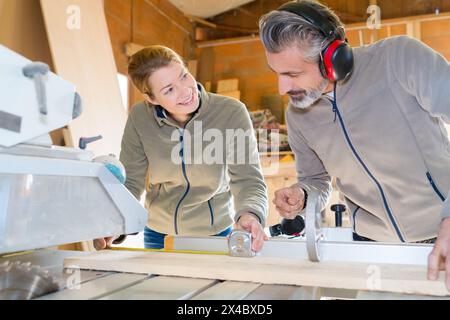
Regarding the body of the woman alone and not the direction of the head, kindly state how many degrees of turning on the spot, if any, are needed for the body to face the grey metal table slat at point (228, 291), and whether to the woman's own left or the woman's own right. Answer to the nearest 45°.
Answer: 0° — they already face it

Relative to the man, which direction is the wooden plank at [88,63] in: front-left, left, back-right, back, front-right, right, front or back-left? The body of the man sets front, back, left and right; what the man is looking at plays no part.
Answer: right

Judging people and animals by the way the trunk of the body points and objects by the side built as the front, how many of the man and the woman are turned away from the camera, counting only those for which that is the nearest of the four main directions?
0

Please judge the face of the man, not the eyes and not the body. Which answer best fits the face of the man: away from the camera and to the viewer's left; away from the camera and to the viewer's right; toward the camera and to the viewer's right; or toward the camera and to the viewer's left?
toward the camera and to the viewer's left

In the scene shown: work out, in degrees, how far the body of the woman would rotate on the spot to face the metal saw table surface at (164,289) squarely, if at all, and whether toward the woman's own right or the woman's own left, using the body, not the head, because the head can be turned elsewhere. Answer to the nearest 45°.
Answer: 0° — they already face it

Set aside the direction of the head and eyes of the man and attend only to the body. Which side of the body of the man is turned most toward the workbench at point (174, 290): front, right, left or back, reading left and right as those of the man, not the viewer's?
front

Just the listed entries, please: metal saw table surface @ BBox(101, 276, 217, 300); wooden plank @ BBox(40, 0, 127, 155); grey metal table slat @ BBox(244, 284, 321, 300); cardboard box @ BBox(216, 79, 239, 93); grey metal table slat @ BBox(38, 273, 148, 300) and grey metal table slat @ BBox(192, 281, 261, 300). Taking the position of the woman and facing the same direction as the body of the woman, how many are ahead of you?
4

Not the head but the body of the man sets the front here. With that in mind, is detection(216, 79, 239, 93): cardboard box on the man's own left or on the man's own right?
on the man's own right

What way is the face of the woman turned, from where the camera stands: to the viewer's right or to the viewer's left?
to the viewer's right

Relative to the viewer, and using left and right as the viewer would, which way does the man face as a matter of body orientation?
facing the viewer and to the left of the viewer

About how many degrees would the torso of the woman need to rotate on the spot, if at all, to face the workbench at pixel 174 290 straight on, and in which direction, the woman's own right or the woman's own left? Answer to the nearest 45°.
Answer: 0° — they already face it
